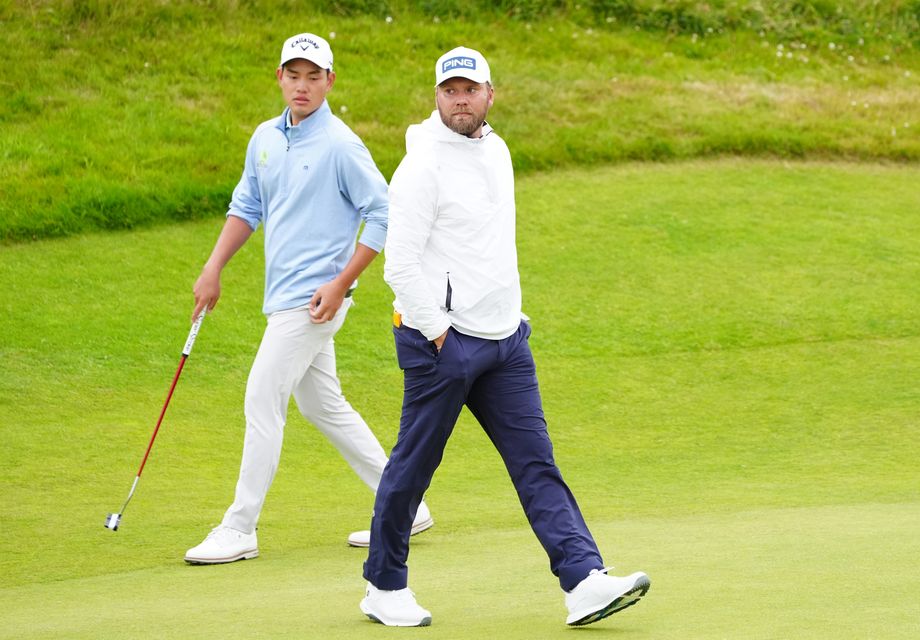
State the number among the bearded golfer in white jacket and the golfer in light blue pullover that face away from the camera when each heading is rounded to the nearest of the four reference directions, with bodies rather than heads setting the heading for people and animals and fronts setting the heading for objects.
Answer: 0

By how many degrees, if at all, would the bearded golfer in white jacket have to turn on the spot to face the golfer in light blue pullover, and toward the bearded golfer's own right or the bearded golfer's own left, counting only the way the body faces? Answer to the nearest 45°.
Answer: approximately 180°

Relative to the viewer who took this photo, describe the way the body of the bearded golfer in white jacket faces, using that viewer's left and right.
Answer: facing the viewer and to the right of the viewer

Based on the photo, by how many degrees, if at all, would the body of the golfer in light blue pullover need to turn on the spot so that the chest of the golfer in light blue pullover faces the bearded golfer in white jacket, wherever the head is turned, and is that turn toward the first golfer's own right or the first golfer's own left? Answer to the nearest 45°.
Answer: approximately 45° to the first golfer's own left
